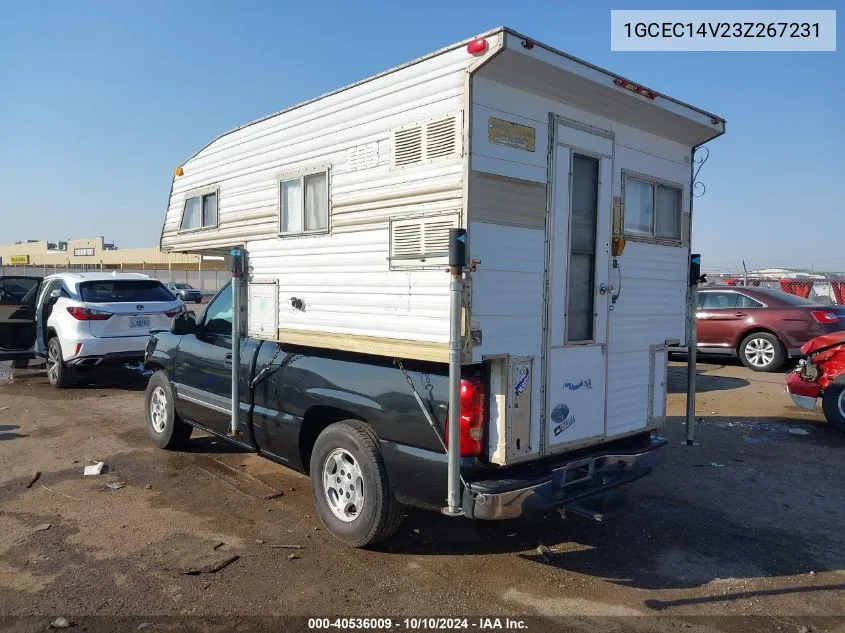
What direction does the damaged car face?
to the viewer's left

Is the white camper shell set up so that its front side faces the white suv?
yes

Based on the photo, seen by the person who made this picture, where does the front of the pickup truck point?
facing away from the viewer and to the left of the viewer

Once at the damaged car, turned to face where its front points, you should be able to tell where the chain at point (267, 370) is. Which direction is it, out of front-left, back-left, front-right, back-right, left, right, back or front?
front-left

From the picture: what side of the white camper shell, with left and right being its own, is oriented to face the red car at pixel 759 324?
right

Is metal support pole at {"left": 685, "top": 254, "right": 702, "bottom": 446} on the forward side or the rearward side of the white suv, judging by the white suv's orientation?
on the rearward side

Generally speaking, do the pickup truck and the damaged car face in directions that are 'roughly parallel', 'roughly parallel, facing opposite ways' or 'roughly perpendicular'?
roughly parallel

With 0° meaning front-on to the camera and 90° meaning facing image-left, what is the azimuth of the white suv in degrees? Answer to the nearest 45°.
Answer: approximately 135°

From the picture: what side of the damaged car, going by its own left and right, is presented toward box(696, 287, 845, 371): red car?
right

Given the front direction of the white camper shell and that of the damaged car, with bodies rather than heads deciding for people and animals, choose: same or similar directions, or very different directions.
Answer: same or similar directions

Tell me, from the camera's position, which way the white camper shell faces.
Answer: facing away from the viewer and to the left of the viewer

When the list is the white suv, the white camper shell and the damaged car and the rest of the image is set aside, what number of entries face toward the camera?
0

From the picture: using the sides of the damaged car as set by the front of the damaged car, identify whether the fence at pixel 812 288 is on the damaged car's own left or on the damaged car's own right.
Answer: on the damaged car's own right

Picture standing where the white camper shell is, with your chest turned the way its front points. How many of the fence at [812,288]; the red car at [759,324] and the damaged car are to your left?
0

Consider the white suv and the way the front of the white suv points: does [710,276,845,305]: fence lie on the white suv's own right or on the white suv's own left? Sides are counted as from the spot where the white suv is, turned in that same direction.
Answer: on the white suv's own right

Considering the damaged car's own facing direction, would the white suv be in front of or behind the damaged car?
in front
